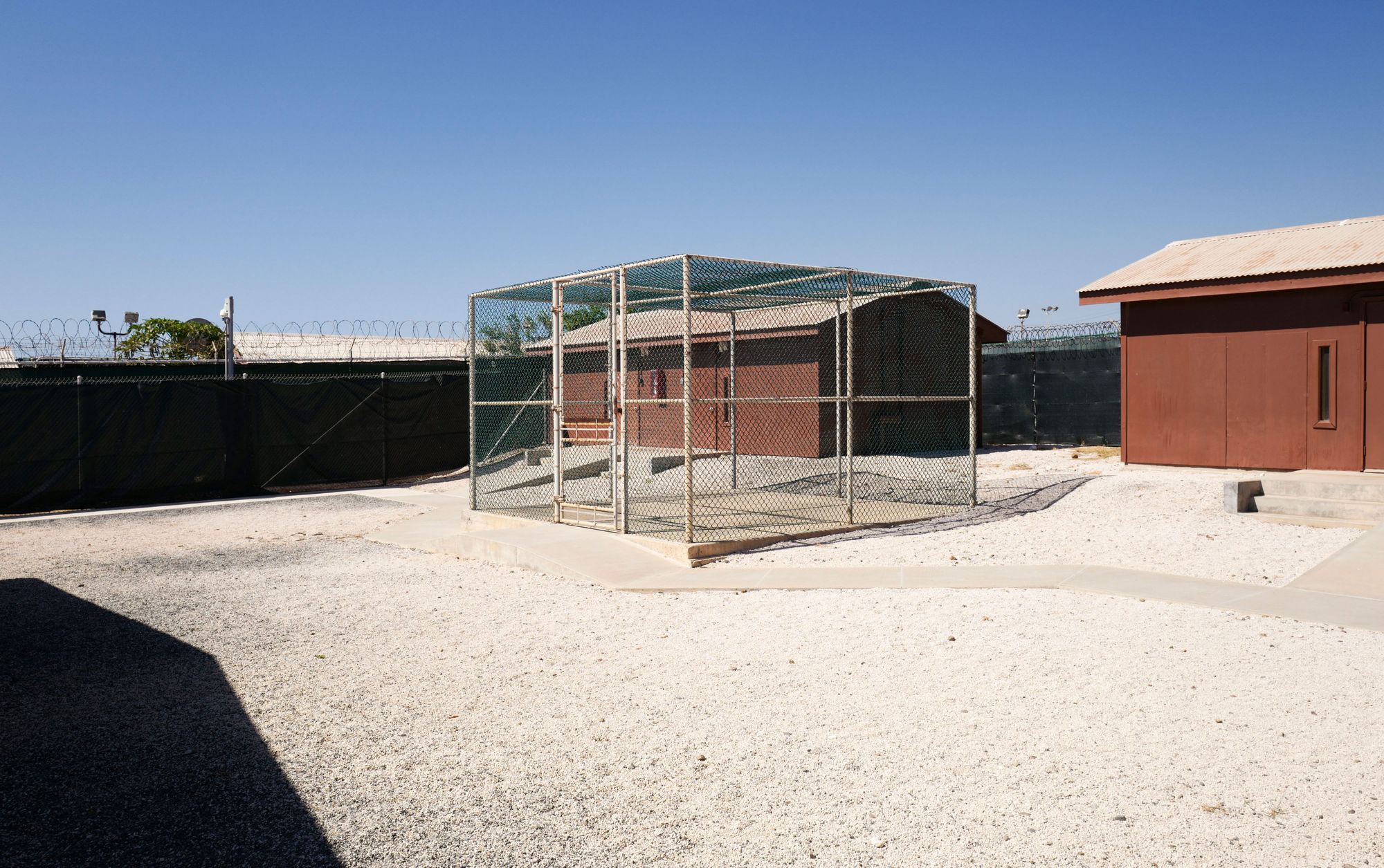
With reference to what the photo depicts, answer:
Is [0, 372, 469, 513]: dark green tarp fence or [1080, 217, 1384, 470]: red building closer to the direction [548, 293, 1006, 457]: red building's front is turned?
the dark green tarp fence

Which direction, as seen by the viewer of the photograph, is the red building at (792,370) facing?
facing the viewer and to the left of the viewer

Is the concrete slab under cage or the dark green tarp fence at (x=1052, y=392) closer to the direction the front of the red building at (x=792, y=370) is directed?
the concrete slab under cage

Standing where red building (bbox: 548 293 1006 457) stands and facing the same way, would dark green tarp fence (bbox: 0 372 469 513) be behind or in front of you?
in front

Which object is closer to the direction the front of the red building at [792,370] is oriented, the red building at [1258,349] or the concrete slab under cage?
the concrete slab under cage

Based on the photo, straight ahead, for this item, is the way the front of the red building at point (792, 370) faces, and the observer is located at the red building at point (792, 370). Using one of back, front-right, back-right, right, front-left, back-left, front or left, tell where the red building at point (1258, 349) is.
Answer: left

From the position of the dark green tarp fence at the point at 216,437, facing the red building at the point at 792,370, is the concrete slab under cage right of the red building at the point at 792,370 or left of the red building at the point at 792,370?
right

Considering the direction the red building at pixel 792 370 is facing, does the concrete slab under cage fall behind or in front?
in front

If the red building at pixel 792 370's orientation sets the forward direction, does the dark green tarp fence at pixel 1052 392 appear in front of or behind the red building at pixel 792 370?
behind

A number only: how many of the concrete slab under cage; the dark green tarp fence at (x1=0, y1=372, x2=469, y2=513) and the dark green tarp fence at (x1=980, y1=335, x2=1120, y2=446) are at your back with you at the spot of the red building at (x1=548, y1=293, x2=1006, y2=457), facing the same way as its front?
1
